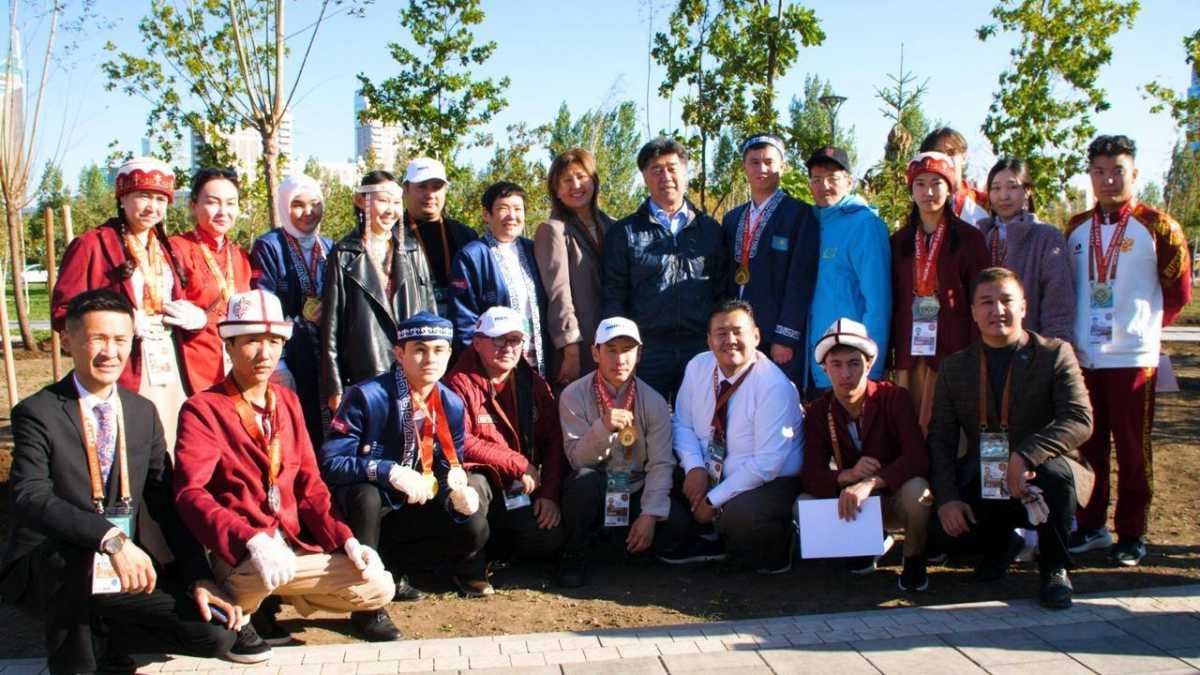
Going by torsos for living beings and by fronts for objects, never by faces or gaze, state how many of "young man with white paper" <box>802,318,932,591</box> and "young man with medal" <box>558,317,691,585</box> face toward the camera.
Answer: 2

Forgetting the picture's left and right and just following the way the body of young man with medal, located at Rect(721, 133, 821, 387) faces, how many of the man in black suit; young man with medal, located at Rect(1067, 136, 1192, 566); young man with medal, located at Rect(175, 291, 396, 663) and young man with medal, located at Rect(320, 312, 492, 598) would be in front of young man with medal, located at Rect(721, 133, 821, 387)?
3

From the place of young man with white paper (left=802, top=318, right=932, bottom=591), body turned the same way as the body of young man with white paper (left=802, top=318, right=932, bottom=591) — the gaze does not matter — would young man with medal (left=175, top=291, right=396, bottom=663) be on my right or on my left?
on my right

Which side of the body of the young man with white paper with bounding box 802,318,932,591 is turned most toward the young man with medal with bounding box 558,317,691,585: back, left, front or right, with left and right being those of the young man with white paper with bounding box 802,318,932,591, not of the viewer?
right

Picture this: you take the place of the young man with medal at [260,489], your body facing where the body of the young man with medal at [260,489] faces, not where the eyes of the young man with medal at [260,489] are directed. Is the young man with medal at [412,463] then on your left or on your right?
on your left

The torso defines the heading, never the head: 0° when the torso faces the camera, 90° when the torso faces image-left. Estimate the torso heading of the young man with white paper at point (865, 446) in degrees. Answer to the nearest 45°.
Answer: approximately 0°
